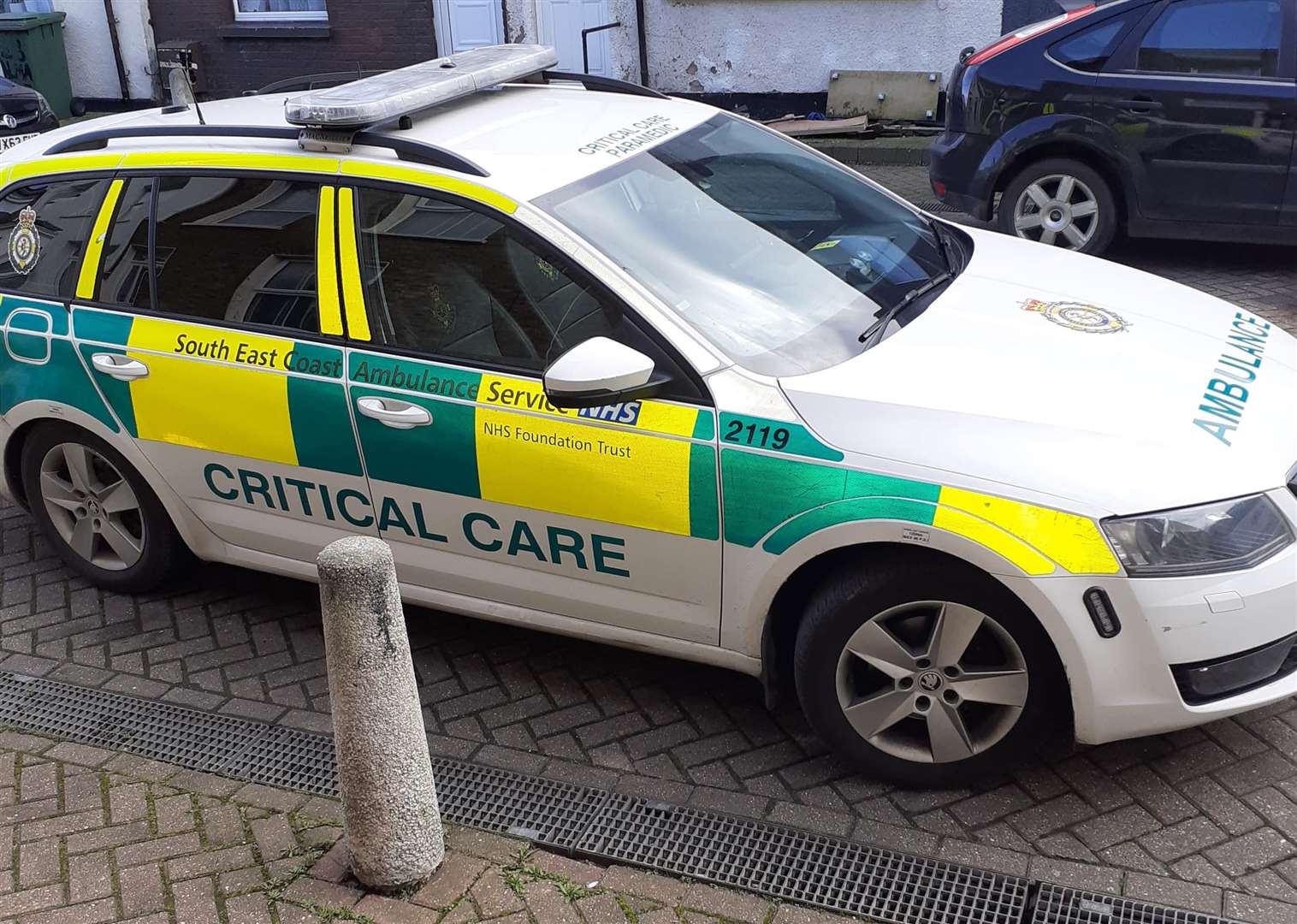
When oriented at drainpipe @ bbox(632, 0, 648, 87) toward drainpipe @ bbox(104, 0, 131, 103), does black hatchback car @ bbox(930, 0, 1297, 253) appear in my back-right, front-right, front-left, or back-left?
back-left

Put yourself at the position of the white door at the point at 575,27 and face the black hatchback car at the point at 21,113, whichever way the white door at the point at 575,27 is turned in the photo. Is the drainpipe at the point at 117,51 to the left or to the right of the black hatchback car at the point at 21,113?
right

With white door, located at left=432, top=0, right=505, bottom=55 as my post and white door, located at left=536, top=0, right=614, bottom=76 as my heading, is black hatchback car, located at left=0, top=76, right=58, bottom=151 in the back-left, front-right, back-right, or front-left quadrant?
back-right

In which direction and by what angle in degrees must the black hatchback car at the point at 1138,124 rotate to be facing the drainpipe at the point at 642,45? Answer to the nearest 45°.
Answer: approximately 135° to its left

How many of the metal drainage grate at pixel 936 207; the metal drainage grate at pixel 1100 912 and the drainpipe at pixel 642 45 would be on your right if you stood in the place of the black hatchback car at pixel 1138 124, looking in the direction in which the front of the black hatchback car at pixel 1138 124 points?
1

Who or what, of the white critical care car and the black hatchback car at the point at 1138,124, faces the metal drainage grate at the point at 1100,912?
the white critical care car

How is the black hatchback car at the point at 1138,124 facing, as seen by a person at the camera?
facing to the right of the viewer

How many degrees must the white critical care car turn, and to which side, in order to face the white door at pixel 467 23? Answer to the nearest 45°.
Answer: approximately 135° to its left
